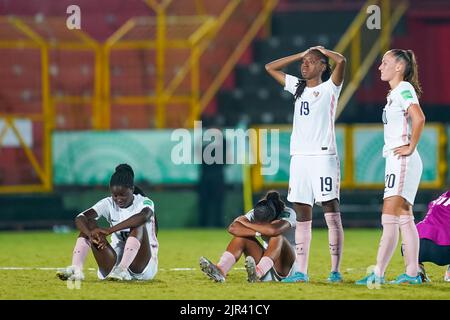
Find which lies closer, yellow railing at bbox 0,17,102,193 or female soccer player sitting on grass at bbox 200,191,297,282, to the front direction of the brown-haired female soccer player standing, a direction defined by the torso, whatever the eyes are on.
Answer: the female soccer player sitting on grass

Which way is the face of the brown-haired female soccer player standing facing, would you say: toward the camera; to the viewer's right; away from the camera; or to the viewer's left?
to the viewer's left

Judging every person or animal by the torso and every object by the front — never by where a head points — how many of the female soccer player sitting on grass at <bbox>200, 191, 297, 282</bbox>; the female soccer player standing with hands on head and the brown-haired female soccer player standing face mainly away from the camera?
0

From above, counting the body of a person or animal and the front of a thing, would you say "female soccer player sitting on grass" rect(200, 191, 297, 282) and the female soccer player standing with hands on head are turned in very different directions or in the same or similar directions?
same or similar directions

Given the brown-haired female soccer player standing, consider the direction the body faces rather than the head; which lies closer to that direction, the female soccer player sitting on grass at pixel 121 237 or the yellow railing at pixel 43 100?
the female soccer player sitting on grass

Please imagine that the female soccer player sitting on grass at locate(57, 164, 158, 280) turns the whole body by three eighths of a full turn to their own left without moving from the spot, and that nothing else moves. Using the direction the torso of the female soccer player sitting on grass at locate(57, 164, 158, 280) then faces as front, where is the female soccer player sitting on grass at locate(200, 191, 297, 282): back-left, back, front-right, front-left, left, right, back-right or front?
front

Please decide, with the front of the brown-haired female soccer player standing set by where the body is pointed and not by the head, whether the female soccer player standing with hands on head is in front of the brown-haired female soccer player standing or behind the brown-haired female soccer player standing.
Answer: in front

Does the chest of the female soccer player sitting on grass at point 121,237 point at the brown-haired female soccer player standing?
no

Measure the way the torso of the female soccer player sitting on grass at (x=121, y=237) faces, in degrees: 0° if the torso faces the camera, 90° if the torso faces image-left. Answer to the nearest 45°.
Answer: approximately 45°

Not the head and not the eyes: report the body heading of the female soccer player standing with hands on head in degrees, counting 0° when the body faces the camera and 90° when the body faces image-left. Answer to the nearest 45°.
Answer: approximately 45°

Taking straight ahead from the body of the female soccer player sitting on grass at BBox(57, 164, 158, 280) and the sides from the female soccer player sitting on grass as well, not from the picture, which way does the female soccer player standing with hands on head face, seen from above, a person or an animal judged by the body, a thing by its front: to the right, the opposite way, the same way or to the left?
the same way
